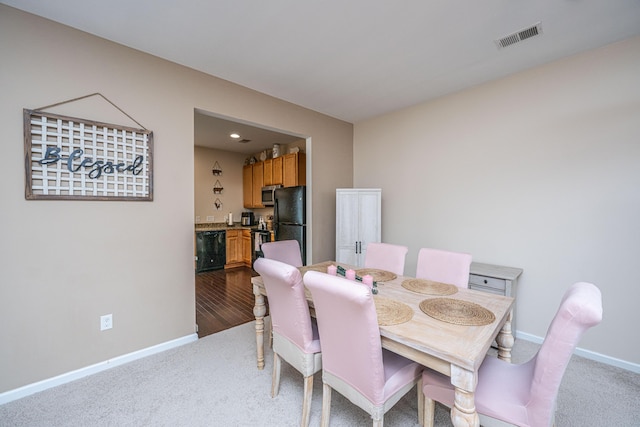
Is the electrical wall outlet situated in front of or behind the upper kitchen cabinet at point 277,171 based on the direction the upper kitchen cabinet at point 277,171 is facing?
in front

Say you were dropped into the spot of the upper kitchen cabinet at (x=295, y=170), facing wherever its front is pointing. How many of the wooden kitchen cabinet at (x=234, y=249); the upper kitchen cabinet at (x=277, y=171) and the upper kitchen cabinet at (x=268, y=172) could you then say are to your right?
3

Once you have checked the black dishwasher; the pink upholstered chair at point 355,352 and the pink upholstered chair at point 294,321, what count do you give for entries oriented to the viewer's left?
0

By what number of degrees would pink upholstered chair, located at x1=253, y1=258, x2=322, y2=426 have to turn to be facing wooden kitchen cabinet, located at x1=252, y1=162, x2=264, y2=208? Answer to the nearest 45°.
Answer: approximately 45° to its left

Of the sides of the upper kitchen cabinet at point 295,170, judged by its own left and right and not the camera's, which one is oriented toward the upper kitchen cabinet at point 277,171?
right

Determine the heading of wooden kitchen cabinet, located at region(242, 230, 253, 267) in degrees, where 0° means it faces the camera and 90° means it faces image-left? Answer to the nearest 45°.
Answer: approximately 45°

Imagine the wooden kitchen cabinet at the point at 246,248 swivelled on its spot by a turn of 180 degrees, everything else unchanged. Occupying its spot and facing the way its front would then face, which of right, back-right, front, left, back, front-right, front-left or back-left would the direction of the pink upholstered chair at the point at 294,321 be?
back-right

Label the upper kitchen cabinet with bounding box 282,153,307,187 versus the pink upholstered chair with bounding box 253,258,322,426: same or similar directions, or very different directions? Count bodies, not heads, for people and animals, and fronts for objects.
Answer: very different directions

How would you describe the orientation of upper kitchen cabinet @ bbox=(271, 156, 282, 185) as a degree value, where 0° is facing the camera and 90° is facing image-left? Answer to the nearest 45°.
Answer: approximately 45°

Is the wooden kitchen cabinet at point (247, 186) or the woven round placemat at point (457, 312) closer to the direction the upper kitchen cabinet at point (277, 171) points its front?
the woven round placemat

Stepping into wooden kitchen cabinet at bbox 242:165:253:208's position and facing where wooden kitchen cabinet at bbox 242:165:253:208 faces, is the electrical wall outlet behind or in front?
in front

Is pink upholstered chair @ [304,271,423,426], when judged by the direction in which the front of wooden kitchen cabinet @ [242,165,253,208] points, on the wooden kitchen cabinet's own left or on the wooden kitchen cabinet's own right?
on the wooden kitchen cabinet's own left

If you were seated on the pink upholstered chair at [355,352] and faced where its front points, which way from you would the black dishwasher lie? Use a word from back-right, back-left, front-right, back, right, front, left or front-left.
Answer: left

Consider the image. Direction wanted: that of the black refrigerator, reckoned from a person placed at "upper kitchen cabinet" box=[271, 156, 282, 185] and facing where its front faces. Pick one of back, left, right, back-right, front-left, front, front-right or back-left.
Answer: front-left
